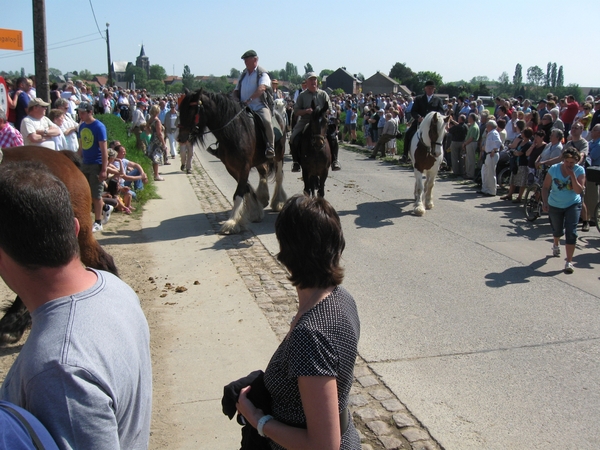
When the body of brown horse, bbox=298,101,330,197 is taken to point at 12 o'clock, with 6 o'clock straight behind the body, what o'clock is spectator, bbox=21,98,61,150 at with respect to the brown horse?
The spectator is roughly at 2 o'clock from the brown horse.

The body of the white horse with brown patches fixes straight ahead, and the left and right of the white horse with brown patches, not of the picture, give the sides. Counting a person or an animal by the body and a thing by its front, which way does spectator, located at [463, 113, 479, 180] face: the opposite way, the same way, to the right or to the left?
to the right

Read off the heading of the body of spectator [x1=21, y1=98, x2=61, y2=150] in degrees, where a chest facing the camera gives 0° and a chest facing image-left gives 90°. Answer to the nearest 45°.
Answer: approximately 315°

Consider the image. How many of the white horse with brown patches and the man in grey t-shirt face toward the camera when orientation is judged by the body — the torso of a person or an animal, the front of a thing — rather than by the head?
1

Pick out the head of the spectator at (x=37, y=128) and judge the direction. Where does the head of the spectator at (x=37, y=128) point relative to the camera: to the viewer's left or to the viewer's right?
to the viewer's right

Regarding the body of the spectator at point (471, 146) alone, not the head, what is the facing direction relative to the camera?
to the viewer's left

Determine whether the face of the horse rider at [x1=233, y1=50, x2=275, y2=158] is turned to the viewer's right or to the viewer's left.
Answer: to the viewer's left

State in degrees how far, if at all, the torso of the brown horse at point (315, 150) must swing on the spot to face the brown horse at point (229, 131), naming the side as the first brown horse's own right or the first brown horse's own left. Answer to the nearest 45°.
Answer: approximately 45° to the first brown horse's own right

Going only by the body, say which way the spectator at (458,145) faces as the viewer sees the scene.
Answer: to the viewer's left

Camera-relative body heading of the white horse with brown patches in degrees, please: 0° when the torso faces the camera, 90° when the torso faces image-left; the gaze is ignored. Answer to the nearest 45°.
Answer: approximately 0°

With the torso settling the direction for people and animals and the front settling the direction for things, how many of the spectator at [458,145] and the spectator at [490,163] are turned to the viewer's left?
2

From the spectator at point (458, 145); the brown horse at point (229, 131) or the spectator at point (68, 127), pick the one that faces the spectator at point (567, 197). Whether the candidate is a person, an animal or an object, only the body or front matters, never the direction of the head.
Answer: the spectator at point (68, 127)

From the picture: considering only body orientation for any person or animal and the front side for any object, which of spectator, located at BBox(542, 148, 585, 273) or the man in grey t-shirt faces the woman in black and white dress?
the spectator

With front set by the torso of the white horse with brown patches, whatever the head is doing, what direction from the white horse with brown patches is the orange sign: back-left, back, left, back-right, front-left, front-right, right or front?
right

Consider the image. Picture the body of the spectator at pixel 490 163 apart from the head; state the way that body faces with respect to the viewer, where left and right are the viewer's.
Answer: facing to the left of the viewer

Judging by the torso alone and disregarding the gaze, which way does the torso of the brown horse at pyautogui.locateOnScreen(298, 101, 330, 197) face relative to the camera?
toward the camera

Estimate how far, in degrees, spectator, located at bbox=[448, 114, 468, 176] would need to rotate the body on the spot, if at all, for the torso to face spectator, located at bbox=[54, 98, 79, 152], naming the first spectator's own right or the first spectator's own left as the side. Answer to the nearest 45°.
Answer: approximately 45° to the first spectator's own left
